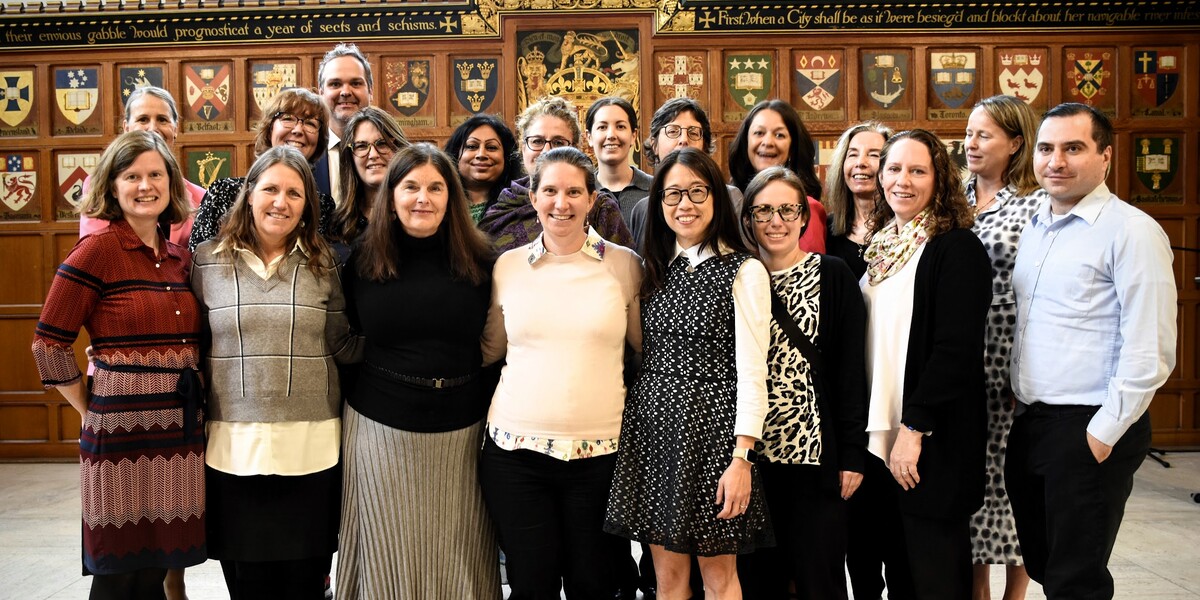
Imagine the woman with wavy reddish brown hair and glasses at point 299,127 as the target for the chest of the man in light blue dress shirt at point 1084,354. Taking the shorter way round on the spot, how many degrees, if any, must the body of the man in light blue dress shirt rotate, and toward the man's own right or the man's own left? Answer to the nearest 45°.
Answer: approximately 45° to the man's own right

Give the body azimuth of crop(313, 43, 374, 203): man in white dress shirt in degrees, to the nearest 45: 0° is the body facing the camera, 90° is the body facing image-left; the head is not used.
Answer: approximately 0°

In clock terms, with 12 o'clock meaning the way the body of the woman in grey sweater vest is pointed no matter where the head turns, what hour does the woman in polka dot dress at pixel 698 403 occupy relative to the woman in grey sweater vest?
The woman in polka dot dress is roughly at 10 o'clock from the woman in grey sweater vest.

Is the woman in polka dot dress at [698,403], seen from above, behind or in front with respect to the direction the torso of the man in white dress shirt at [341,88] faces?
in front

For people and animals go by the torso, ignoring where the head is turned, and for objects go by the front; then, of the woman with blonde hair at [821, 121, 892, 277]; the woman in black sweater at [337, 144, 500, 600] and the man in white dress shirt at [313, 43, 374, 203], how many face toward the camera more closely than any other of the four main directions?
3

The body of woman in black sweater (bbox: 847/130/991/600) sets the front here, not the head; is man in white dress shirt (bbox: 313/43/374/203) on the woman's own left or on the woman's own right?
on the woman's own right

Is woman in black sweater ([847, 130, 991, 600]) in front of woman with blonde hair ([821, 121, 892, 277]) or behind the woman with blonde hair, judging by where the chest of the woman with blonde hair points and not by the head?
in front

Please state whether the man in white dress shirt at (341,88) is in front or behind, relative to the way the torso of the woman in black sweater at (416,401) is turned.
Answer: behind

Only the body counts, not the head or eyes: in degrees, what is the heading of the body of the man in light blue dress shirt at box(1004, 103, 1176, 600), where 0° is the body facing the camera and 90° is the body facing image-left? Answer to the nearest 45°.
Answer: approximately 45°
